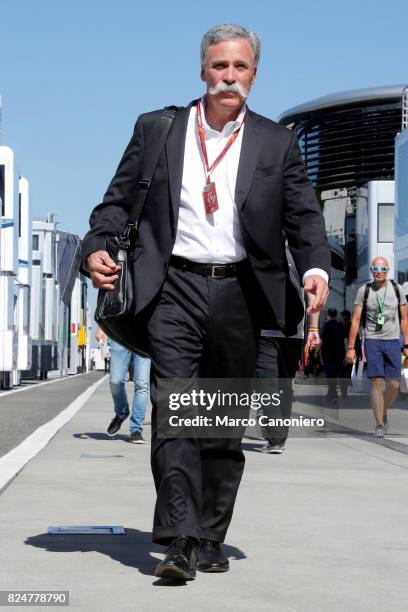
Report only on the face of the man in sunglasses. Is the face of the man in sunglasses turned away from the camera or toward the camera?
toward the camera

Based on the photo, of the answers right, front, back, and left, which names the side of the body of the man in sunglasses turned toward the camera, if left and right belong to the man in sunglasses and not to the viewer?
front

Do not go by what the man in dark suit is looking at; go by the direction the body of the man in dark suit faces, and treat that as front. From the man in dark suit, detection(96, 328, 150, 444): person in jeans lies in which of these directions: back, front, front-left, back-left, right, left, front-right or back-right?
back

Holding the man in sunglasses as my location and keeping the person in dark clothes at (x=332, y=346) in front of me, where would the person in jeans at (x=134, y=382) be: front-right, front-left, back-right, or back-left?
back-left

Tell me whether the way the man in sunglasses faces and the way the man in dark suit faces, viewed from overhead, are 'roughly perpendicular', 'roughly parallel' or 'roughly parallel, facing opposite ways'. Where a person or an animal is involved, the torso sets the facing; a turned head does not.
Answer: roughly parallel

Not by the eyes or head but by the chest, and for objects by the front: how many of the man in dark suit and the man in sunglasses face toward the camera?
2

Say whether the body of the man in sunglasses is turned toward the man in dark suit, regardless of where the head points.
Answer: yes

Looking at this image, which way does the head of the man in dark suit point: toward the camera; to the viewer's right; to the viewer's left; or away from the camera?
toward the camera
